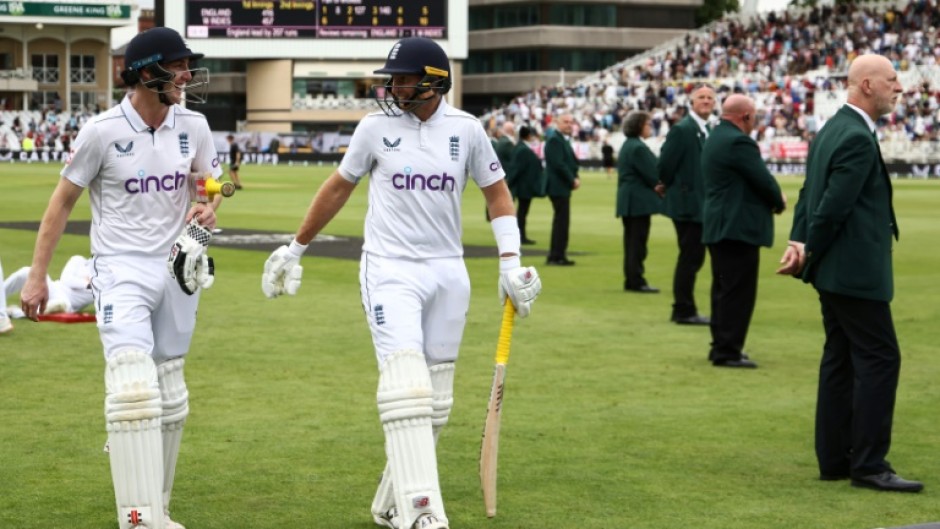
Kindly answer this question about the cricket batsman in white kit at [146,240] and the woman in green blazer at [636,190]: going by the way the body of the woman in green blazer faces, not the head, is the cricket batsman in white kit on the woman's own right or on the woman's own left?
on the woman's own right

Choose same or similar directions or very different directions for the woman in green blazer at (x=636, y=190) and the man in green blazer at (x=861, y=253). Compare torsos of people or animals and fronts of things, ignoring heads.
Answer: same or similar directions

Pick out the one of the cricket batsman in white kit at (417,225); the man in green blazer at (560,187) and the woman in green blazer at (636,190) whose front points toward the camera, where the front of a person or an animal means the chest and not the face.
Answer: the cricket batsman in white kit

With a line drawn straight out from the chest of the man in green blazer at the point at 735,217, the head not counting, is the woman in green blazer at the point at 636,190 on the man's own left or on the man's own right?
on the man's own left

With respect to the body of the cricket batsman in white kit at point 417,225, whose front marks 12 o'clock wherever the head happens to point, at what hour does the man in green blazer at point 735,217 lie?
The man in green blazer is roughly at 7 o'clock from the cricket batsman in white kit.

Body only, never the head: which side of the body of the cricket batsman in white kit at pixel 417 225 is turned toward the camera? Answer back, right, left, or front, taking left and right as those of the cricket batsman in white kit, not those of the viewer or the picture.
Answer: front

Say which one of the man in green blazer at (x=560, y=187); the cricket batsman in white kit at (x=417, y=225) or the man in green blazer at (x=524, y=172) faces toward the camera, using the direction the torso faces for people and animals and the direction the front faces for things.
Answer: the cricket batsman in white kit

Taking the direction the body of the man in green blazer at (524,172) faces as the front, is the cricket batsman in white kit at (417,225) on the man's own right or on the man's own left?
on the man's own right
